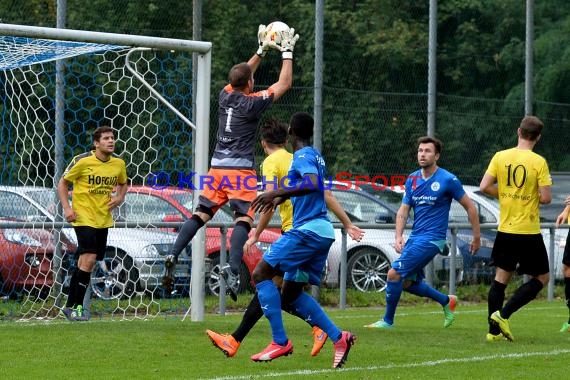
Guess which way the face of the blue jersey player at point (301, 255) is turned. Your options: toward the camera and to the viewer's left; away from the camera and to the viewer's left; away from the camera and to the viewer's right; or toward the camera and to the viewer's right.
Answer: away from the camera and to the viewer's left

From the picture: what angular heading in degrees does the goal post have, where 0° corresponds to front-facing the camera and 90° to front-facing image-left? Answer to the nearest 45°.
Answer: approximately 315°

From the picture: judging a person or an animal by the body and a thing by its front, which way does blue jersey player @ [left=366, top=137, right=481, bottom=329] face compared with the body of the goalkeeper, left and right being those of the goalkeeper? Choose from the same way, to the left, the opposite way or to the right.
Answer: the opposite way

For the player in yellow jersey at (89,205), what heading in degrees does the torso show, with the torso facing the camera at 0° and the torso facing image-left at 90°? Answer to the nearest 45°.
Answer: approximately 315°

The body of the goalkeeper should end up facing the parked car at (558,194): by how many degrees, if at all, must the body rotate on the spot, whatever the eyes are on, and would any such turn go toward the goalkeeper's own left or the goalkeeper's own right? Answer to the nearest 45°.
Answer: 0° — they already face it

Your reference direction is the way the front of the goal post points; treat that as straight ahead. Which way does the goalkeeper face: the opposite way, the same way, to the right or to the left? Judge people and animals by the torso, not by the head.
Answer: to the left

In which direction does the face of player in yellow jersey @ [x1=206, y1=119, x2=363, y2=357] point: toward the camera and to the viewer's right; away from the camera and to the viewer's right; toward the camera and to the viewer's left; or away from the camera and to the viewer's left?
away from the camera and to the viewer's left

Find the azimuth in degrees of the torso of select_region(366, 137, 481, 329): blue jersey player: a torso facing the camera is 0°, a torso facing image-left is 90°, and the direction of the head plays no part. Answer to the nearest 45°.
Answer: approximately 45°

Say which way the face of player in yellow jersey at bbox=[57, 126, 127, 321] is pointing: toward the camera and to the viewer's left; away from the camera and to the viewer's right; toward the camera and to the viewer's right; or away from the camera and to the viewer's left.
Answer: toward the camera and to the viewer's right
